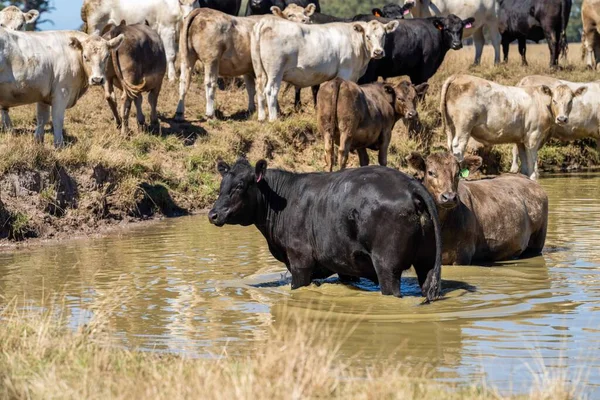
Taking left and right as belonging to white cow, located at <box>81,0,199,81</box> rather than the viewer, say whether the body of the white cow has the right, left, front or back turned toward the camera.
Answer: right

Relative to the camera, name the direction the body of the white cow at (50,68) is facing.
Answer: to the viewer's right

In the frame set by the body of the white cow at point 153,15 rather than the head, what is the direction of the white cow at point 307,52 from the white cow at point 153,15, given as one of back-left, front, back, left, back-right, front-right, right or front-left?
front-right

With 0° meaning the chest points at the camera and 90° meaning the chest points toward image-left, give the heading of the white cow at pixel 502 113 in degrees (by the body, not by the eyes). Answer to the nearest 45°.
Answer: approximately 270°

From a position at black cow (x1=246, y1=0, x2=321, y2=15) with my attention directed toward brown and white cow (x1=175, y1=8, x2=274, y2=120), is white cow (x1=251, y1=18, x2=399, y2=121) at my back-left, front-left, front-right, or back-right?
front-left

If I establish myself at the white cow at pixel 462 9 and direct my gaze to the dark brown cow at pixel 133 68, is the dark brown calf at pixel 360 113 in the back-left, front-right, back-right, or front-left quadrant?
front-left

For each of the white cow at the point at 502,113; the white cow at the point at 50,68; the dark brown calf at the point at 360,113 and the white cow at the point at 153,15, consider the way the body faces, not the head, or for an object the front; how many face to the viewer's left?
0

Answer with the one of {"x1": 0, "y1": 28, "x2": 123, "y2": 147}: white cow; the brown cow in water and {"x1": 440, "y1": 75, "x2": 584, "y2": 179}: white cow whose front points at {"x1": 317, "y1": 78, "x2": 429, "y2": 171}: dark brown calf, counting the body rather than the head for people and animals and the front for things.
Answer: {"x1": 0, "y1": 28, "x2": 123, "y2": 147}: white cow

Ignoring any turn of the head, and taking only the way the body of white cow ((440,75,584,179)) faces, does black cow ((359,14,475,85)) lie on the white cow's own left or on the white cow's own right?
on the white cow's own left

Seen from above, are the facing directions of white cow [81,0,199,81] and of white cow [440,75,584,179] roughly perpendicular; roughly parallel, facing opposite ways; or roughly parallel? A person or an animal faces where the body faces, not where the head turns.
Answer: roughly parallel
